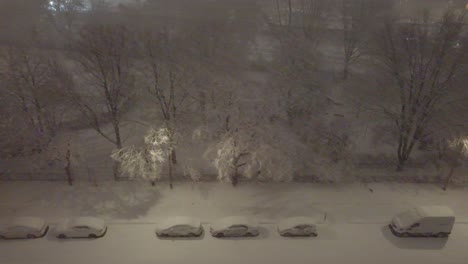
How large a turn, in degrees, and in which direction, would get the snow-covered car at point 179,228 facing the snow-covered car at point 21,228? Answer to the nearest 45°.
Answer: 0° — it already faces it

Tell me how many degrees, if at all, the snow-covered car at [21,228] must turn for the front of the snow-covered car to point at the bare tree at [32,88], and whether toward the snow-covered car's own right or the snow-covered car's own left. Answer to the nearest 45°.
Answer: approximately 90° to the snow-covered car's own right

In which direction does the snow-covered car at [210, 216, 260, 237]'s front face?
to the viewer's left

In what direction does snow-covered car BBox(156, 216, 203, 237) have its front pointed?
to the viewer's left

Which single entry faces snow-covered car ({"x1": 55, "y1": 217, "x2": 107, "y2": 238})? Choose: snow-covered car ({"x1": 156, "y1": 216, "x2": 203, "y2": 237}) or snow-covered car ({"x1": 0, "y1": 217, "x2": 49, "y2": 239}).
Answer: snow-covered car ({"x1": 156, "y1": 216, "x2": 203, "y2": 237})

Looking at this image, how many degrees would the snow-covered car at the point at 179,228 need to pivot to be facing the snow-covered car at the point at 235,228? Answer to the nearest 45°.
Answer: approximately 180°

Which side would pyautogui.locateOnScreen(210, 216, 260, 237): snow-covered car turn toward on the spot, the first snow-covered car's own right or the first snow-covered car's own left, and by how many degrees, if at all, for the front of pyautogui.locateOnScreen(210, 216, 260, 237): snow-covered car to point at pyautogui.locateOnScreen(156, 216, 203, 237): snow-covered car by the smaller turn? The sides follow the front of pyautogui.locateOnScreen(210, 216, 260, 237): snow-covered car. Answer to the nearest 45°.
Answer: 0° — it already faces it

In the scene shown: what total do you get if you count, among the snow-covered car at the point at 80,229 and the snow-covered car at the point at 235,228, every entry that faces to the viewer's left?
2

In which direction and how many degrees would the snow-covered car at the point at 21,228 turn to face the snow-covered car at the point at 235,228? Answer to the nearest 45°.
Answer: approximately 135° to its left

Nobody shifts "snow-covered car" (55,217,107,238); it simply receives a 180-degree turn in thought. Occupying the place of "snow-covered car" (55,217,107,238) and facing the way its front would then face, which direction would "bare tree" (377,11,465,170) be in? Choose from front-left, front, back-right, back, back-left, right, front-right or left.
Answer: front

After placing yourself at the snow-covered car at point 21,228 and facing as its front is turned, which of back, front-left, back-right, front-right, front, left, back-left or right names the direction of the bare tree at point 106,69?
back-right

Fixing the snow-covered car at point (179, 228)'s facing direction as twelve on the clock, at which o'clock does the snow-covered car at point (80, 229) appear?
the snow-covered car at point (80, 229) is roughly at 12 o'clock from the snow-covered car at point (179, 228).

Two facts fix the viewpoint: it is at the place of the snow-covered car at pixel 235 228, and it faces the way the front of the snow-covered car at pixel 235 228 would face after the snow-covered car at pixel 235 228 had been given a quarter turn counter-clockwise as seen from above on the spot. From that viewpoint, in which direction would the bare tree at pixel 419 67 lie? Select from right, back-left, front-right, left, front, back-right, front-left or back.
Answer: back-left

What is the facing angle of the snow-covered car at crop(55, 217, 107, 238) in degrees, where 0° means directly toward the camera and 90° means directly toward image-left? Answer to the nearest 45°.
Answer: approximately 90°

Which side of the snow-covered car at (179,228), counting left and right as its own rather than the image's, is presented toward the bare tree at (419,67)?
back

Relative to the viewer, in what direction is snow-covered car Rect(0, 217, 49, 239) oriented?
to the viewer's left
